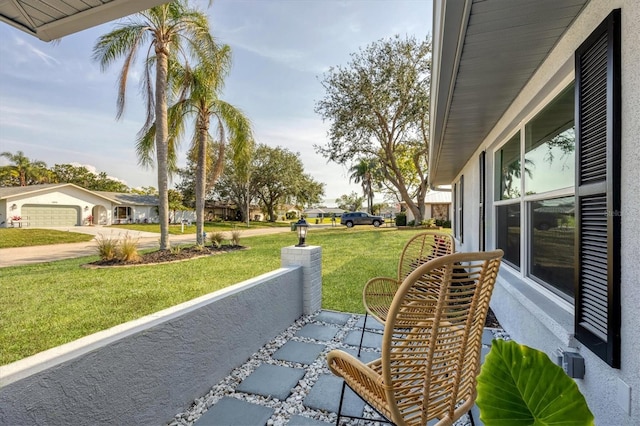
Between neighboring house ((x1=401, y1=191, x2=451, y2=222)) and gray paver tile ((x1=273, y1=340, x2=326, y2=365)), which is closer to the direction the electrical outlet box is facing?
the gray paver tile

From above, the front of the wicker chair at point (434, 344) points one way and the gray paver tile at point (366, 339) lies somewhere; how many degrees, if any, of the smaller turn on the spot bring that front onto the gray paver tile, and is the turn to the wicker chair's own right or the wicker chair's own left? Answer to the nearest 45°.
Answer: approximately 45° to the wicker chair's own right

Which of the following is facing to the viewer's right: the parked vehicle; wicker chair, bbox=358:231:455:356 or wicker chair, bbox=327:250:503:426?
the parked vehicle

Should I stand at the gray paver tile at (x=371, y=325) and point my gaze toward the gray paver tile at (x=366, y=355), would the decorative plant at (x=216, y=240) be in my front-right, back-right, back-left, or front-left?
back-right

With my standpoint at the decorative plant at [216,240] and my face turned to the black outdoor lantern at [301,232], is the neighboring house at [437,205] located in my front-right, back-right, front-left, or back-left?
back-left

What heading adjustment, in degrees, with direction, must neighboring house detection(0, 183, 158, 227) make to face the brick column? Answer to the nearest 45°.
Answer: approximately 45° to its right

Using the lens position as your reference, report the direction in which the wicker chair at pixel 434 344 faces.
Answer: facing away from the viewer and to the left of the viewer

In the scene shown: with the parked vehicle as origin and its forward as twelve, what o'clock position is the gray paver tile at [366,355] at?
The gray paver tile is roughly at 3 o'clock from the parked vehicle.

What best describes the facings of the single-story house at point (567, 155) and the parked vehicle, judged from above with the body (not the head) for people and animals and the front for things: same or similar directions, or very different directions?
very different directions
